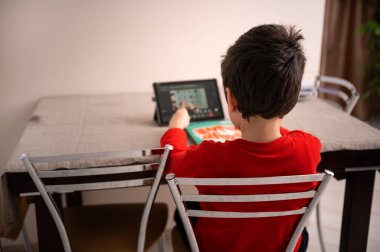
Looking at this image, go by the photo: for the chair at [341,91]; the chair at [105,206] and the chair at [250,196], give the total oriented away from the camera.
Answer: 2

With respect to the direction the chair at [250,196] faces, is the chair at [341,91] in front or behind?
in front

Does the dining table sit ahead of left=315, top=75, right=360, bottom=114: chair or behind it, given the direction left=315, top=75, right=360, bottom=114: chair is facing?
ahead

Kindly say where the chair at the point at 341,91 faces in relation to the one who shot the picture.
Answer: facing the viewer and to the left of the viewer

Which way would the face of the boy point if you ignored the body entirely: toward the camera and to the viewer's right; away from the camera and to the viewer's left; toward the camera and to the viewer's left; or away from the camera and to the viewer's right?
away from the camera and to the viewer's left

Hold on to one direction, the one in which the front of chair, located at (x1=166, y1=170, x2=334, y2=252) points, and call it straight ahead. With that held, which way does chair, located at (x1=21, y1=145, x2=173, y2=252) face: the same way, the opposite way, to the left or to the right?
the same way

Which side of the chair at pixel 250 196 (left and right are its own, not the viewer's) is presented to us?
back

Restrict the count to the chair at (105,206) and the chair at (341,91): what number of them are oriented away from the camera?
1

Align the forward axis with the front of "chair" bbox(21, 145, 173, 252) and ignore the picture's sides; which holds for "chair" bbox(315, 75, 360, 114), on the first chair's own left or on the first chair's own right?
on the first chair's own right

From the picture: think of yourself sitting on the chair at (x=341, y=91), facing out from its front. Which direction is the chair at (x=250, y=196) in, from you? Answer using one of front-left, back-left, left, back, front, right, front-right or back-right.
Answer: front-left

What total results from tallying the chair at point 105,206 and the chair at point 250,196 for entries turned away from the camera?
2

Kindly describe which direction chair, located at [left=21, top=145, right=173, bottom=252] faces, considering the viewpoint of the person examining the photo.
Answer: facing away from the viewer

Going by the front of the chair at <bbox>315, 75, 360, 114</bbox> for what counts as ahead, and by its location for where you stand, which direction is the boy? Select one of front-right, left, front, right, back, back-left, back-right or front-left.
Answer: front-left
